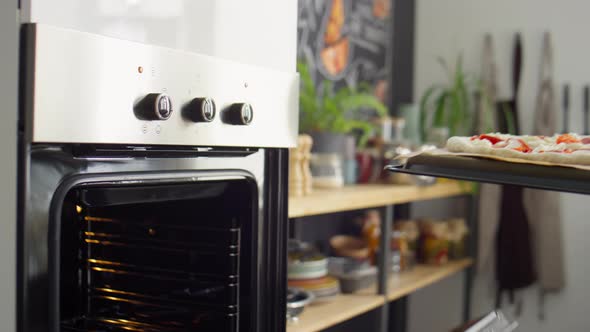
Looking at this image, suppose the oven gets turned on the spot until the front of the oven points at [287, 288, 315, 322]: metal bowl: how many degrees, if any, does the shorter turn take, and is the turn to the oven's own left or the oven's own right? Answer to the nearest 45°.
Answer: approximately 90° to the oven's own left

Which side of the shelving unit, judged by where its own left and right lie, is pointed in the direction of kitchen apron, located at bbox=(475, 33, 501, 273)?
left

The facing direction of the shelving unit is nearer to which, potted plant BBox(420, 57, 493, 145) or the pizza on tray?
the pizza on tray

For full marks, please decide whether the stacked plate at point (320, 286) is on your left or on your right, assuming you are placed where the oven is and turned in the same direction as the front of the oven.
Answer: on your left

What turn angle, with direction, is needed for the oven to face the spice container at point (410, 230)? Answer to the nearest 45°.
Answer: approximately 90° to its left

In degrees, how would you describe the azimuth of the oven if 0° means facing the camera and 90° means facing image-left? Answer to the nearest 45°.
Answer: approximately 315°

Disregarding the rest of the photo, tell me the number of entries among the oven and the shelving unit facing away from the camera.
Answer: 0

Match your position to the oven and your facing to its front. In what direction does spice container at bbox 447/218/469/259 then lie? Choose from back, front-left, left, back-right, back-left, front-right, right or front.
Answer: left

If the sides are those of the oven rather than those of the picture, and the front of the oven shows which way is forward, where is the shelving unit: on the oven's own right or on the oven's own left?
on the oven's own left

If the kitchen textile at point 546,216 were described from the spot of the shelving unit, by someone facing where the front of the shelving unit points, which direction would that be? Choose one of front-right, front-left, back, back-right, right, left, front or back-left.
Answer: left

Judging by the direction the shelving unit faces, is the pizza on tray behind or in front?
in front
